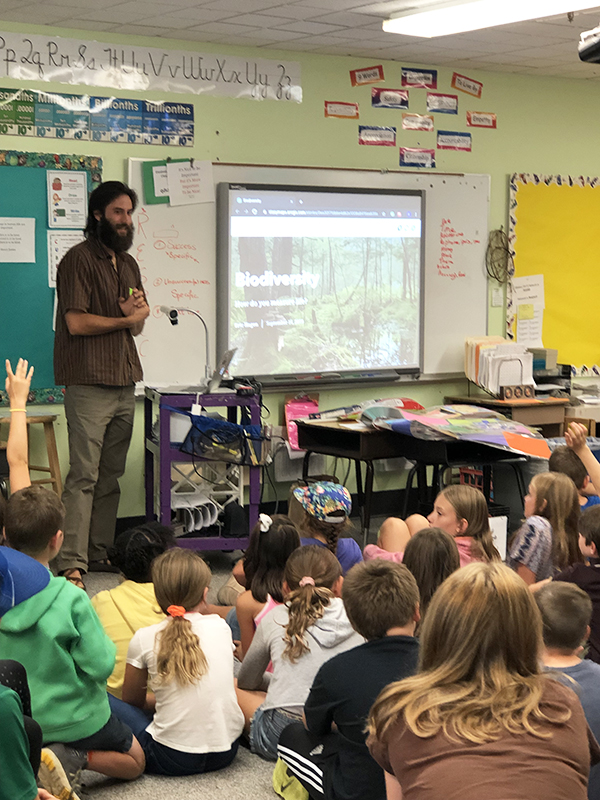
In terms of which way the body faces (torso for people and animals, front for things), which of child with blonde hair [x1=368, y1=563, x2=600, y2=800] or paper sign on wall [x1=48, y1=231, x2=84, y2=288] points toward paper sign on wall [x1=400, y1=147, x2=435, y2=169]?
the child with blonde hair

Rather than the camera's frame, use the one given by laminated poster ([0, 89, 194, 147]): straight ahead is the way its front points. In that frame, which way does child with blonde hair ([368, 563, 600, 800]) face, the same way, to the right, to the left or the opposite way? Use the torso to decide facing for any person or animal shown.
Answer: the opposite way

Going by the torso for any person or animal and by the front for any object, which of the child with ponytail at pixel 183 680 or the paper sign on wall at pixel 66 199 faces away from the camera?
the child with ponytail

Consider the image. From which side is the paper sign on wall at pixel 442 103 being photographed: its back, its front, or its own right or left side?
front

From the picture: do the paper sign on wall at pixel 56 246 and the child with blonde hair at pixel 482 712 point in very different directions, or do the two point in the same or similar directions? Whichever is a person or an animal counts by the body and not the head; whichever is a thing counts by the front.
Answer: very different directions

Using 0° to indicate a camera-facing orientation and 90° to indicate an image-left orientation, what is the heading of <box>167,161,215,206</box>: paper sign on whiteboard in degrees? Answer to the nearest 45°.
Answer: approximately 0°

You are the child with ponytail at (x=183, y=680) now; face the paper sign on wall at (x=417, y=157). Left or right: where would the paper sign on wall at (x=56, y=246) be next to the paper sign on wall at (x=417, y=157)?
left

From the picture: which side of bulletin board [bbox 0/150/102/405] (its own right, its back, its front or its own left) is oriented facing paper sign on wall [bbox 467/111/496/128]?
left

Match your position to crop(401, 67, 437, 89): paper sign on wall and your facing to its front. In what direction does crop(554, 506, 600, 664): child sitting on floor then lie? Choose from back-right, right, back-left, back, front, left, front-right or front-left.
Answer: front

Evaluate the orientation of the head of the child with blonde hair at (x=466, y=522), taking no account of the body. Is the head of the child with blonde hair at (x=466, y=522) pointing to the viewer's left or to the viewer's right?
to the viewer's left

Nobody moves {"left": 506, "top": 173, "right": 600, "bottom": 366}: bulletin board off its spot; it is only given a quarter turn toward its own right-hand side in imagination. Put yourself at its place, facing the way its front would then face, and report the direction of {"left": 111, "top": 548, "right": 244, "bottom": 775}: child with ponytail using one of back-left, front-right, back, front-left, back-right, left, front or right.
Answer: left

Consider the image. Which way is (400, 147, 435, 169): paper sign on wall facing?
toward the camera

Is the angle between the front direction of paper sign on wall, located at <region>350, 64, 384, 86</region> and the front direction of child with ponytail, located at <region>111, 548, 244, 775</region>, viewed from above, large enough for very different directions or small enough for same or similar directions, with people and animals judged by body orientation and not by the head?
very different directions
